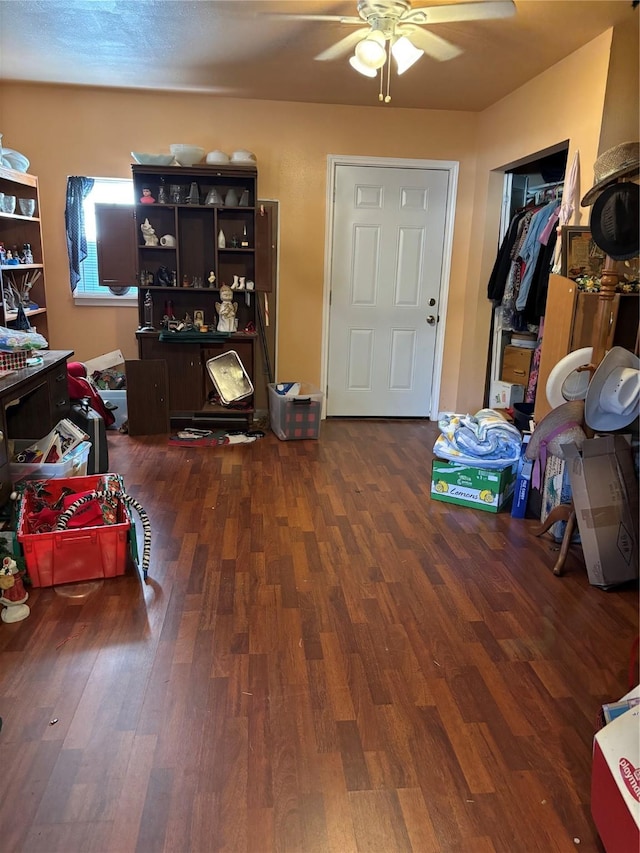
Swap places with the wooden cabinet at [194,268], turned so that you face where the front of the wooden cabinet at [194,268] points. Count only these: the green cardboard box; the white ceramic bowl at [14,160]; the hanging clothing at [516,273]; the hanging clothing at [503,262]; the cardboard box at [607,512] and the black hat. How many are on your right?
1

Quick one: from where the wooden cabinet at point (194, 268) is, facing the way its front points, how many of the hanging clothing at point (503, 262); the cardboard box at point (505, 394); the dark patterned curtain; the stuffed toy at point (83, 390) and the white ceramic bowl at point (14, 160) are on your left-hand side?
2

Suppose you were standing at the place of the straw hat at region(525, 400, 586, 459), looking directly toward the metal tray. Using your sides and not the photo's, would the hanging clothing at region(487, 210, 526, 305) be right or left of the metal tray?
right

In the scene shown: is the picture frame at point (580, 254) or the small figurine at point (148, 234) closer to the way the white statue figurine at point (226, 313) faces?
the picture frame

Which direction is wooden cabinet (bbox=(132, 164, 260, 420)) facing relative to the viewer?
toward the camera

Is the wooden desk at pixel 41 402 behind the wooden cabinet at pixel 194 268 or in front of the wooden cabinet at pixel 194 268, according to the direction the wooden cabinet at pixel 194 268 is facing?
in front

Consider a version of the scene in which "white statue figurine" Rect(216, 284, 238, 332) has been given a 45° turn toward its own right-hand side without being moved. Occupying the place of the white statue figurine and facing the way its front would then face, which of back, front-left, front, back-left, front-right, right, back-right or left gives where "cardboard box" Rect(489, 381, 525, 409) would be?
back-left

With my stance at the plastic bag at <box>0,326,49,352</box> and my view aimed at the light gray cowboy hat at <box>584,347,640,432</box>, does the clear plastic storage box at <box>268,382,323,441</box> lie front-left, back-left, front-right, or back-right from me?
front-left

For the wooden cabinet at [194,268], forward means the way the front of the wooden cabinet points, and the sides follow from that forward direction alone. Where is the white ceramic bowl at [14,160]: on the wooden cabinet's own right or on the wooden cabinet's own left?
on the wooden cabinet's own right

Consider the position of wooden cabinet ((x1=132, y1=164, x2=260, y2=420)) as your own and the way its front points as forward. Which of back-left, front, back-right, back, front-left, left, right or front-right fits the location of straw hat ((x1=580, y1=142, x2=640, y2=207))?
front-left

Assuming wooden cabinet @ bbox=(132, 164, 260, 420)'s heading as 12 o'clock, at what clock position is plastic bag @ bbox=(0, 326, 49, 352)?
The plastic bag is roughly at 1 o'clock from the wooden cabinet.

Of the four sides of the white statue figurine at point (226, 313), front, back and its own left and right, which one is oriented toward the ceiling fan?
front

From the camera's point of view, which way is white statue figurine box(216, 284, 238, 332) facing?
toward the camera

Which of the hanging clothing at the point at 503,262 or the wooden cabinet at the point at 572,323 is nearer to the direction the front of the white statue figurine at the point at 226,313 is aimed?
the wooden cabinet
